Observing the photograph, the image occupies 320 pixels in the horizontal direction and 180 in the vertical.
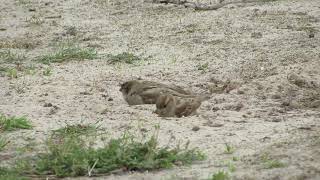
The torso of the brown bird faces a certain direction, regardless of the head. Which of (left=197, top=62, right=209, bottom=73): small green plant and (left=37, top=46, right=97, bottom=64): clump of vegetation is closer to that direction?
the clump of vegetation

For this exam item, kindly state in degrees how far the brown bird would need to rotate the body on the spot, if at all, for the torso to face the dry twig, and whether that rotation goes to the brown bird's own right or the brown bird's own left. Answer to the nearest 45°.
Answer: approximately 90° to the brown bird's own right

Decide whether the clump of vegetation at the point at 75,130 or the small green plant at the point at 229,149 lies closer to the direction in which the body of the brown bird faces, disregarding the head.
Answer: the clump of vegetation

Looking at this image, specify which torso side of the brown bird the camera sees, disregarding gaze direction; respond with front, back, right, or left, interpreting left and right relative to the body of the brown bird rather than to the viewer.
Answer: left

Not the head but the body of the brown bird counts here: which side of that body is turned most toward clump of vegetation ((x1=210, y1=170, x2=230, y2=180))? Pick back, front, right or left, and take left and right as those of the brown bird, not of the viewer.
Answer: left

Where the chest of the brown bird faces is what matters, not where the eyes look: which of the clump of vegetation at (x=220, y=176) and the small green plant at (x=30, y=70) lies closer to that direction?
the small green plant

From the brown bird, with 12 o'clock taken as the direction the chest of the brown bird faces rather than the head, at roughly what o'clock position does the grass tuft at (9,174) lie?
The grass tuft is roughly at 10 o'clock from the brown bird.

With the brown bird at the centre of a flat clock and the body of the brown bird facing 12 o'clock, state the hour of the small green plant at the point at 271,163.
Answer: The small green plant is roughly at 8 o'clock from the brown bird.

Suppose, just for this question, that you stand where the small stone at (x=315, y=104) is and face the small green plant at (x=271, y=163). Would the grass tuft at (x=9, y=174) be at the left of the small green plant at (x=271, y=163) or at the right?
right
